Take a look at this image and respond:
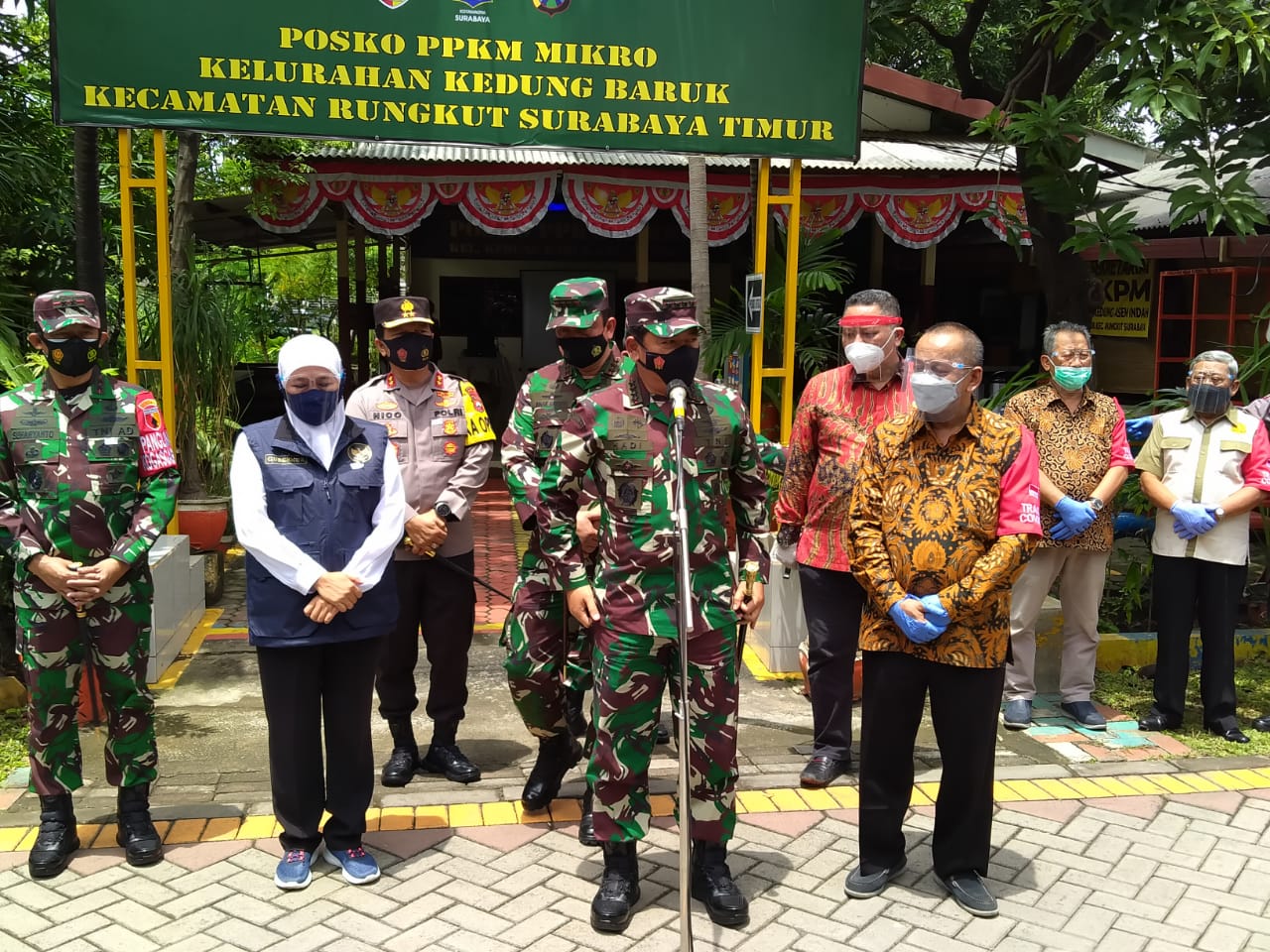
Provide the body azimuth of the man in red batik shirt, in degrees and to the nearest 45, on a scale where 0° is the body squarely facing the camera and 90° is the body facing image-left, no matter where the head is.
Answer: approximately 0°

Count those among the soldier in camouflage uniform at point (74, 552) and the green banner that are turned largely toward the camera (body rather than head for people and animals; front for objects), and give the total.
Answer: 2

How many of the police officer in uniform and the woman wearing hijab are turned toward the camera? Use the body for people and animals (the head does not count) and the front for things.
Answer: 2

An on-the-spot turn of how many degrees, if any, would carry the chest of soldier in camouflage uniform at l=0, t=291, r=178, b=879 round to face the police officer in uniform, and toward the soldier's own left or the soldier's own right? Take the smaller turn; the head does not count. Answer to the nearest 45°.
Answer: approximately 90° to the soldier's own left

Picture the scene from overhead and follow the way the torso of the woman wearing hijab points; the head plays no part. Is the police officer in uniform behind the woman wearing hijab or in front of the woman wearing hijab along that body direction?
behind

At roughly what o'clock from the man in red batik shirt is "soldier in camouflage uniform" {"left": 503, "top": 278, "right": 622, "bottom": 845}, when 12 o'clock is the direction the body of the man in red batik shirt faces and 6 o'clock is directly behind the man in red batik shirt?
The soldier in camouflage uniform is roughly at 2 o'clock from the man in red batik shirt.

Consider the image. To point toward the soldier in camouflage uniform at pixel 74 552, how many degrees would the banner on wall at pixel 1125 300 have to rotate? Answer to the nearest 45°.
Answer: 0° — it already faces them

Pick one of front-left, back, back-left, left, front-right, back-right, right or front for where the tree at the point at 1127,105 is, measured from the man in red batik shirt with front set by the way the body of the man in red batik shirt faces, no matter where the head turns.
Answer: back-left

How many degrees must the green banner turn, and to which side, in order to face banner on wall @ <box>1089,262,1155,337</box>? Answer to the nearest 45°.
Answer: approximately 135° to its left
